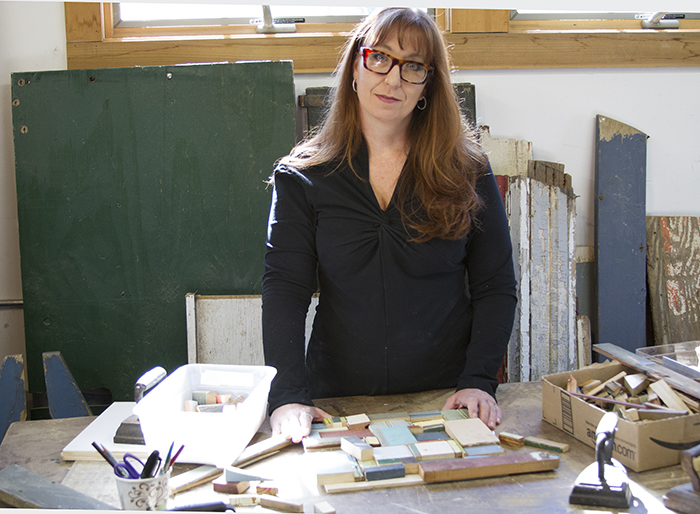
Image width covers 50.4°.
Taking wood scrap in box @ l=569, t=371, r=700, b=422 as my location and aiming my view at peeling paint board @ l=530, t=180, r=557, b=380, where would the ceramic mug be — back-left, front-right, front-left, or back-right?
back-left

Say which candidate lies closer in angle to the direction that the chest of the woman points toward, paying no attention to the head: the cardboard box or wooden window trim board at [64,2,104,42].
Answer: the cardboard box

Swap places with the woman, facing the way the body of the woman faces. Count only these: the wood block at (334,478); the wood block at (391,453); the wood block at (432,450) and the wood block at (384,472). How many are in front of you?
4

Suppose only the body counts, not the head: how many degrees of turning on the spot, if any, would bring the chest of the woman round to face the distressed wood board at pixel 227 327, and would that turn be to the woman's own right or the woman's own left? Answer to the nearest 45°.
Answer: approximately 135° to the woman's own right

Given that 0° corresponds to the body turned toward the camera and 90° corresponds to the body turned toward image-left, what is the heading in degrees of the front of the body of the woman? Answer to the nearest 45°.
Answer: approximately 0°

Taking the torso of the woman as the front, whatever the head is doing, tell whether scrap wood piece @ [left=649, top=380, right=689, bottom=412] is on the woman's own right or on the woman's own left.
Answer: on the woman's own left

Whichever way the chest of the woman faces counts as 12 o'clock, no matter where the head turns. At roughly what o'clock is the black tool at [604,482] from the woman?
The black tool is roughly at 11 o'clock from the woman.

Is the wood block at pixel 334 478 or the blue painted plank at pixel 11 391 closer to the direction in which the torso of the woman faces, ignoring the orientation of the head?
the wood block

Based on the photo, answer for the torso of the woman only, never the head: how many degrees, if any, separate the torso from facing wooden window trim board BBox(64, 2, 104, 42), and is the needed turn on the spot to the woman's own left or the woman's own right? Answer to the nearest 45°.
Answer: approximately 135° to the woman's own right
